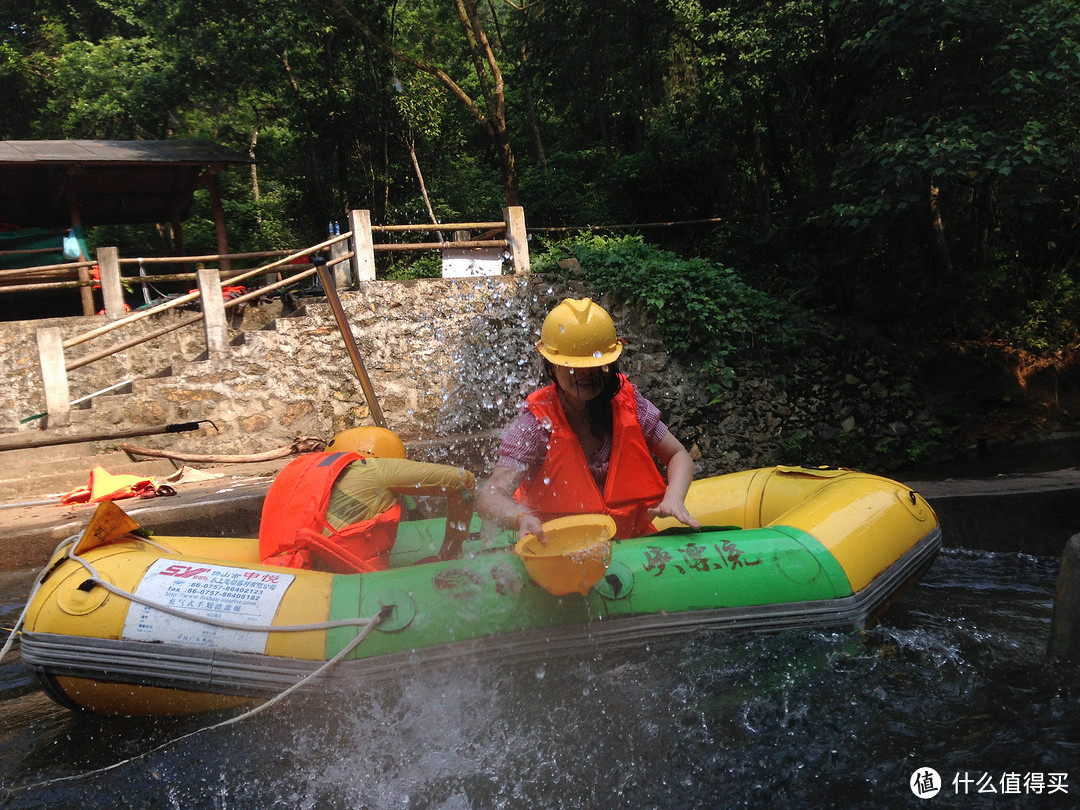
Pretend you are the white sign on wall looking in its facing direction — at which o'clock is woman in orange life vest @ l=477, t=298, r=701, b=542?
The woman in orange life vest is roughly at 12 o'clock from the white sign on wall.

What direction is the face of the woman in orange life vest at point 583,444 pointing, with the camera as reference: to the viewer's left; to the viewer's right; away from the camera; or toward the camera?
toward the camera

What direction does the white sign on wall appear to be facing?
toward the camera

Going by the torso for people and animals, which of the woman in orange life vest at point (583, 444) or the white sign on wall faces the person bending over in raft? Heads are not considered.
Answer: the white sign on wall

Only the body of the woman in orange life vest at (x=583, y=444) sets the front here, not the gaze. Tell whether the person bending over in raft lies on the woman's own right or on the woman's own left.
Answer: on the woman's own right

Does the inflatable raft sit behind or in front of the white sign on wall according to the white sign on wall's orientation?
in front

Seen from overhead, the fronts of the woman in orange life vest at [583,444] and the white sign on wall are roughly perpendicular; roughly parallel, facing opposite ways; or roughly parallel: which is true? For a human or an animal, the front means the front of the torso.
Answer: roughly parallel

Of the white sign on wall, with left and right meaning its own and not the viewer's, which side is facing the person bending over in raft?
front

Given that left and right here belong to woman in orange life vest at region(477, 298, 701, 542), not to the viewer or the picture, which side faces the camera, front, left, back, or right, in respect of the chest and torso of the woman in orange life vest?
front

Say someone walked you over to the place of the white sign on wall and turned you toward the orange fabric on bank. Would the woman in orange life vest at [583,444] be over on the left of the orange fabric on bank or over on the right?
left

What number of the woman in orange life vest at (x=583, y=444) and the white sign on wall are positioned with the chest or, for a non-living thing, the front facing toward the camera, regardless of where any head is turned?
2
